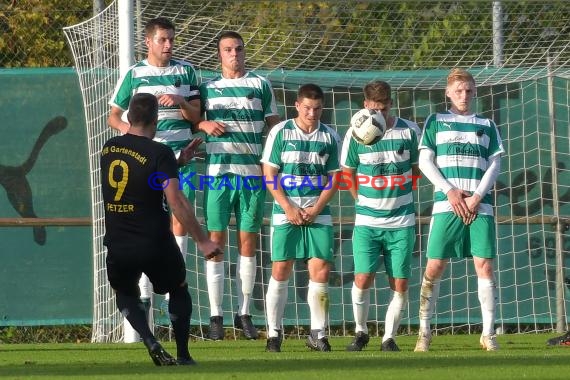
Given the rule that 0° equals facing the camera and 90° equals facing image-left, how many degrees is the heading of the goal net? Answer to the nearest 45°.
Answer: approximately 0°

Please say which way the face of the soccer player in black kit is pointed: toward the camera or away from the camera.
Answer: away from the camera

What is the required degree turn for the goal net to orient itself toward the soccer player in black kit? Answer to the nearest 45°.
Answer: approximately 45° to its right
